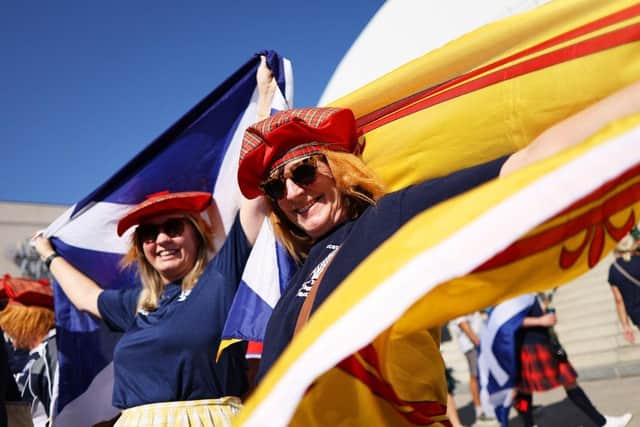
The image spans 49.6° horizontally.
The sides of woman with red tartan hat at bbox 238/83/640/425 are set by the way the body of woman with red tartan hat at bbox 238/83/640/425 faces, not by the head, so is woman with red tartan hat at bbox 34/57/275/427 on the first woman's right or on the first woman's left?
on the first woman's right

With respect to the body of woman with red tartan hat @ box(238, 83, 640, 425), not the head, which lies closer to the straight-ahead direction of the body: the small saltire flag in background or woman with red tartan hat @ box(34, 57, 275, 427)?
the woman with red tartan hat

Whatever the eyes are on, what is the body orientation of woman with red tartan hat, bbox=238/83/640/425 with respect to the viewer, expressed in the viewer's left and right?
facing the viewer and to the left of the viewer

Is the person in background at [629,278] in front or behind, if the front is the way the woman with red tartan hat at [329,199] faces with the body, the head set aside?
behind

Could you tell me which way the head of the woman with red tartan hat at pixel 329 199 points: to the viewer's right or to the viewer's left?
to the viewer's left
